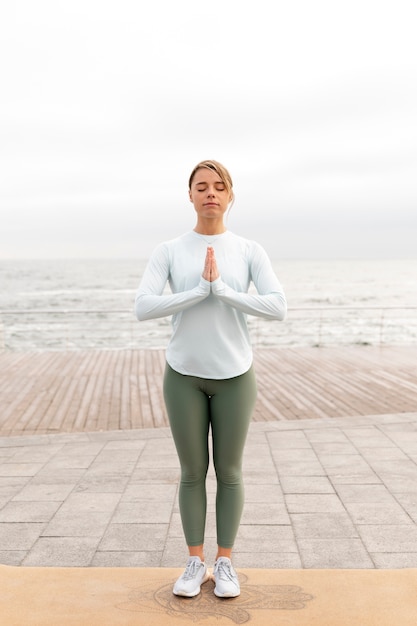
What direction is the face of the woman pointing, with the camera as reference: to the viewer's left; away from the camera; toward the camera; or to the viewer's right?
toward the camera

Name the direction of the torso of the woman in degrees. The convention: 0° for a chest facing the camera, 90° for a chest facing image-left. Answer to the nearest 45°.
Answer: approximately 0°
